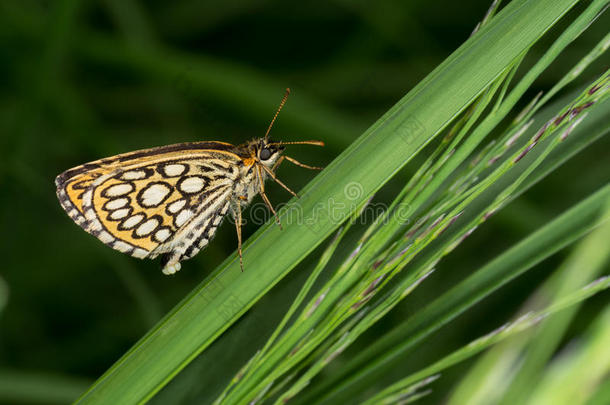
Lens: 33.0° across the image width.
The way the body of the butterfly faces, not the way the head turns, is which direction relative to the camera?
to the viewer's right
